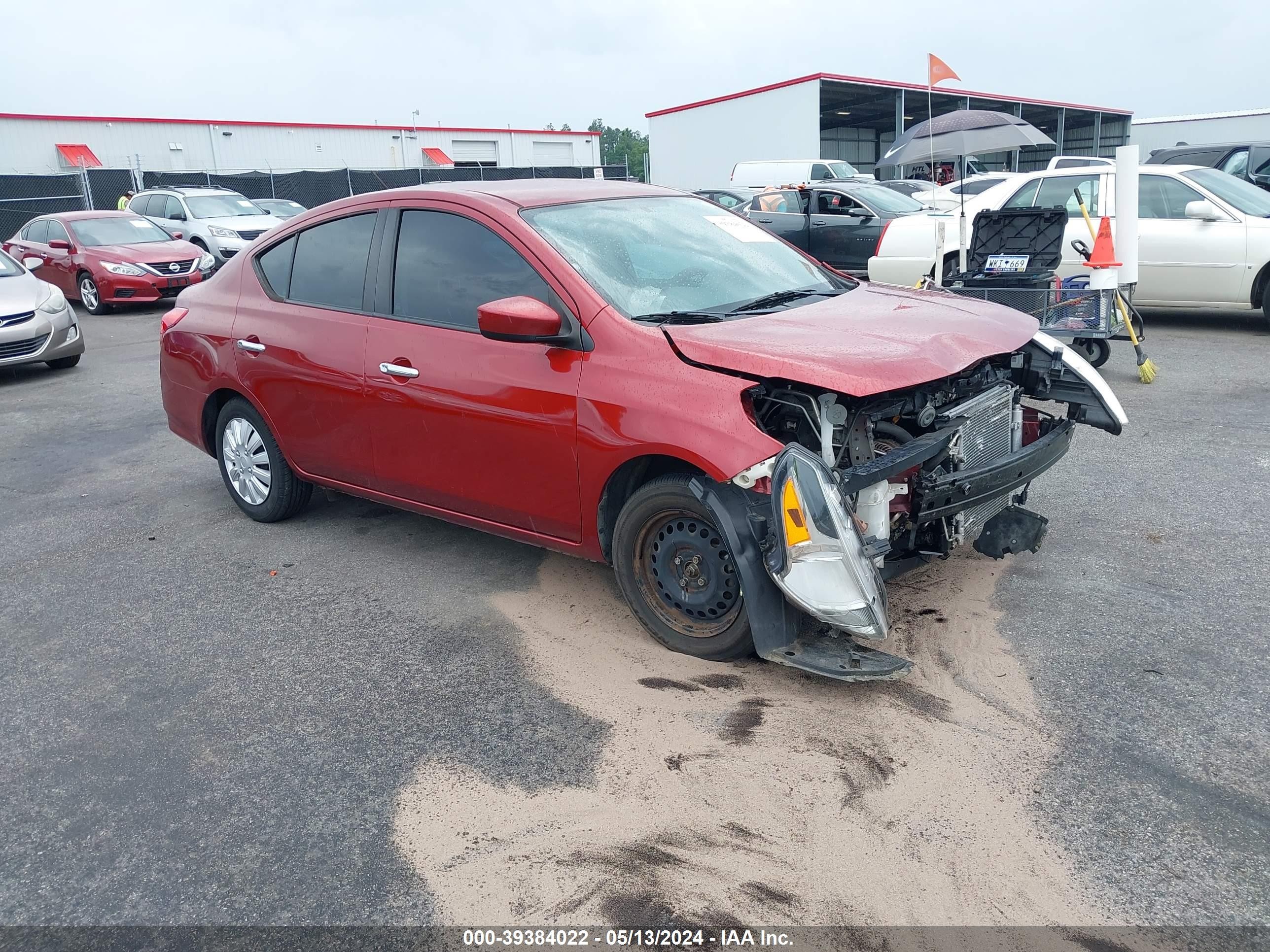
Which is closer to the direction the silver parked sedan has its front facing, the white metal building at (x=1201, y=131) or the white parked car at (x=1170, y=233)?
the white parked car

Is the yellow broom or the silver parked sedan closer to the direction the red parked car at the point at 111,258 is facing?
the yellow broom

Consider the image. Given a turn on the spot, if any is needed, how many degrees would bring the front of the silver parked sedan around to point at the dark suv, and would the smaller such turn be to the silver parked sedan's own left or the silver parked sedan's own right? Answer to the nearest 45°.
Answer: approximately 45° to the silver parked sedan's own left

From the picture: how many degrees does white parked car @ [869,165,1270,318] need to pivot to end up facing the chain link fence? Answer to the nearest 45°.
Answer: approximately 135° to its left

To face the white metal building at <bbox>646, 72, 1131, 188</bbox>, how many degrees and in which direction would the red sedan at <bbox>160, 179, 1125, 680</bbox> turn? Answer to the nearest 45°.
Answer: approximately 135° to its left

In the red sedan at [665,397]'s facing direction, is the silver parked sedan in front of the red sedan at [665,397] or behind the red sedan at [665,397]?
behind

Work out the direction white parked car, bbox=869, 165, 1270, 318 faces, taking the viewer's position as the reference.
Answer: facing to the right of the viewer
